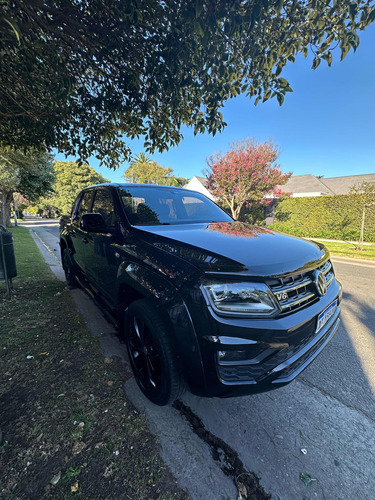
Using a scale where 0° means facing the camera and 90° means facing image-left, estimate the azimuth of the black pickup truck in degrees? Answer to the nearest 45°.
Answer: approximately 315°

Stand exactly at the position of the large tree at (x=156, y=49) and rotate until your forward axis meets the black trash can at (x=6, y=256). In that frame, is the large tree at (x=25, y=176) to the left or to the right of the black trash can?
right

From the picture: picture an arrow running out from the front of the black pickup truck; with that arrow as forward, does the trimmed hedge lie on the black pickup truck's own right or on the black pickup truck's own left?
on the black pickup truck's own left

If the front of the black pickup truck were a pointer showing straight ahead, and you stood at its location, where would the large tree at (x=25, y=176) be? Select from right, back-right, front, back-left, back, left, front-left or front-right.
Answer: back

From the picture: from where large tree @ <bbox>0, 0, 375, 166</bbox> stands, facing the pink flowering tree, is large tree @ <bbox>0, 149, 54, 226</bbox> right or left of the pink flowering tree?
left

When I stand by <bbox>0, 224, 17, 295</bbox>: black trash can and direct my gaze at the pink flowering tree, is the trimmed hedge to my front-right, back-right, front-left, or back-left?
front-right

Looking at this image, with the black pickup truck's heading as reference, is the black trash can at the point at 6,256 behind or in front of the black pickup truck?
behind

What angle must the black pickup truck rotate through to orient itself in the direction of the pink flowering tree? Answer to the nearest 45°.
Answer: approximately 135° to its left
